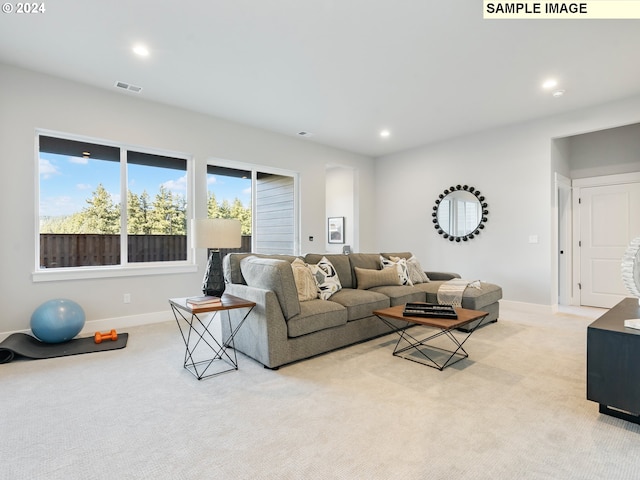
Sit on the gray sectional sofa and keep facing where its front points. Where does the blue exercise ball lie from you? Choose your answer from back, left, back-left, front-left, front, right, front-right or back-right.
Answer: back-right

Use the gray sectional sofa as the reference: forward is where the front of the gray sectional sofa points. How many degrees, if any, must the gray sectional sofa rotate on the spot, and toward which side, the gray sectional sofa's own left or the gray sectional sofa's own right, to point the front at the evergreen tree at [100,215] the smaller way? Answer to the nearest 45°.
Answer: approximately 135° to the gray sectional sofa's own right

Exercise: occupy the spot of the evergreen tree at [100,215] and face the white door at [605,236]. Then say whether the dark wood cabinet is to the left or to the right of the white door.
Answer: right

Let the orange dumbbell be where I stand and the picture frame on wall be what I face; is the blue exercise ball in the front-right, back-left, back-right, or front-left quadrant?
back-left

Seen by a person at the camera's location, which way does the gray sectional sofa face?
facing the viewer and to the right of the viewer

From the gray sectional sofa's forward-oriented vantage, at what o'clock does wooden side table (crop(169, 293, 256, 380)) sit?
The wooden side table is roughly at 4 o'clock from the gray sectional sofa.

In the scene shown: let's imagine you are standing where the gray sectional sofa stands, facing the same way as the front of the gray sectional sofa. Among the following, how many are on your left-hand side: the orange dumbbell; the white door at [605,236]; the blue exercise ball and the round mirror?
2

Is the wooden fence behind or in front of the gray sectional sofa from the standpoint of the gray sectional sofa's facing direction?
behind

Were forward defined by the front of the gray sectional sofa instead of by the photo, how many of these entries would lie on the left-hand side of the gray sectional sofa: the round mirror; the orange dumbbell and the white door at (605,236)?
2

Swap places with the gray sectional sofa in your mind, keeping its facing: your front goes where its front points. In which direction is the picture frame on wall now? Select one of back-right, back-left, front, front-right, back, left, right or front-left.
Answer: back-left

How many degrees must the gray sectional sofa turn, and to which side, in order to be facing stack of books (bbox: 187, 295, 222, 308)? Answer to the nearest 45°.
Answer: approximately 90° to its right

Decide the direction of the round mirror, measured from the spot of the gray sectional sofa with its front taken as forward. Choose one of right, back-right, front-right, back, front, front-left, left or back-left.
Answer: left

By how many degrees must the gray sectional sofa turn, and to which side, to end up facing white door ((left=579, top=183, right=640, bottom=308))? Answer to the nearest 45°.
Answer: approximately 90° to its left
